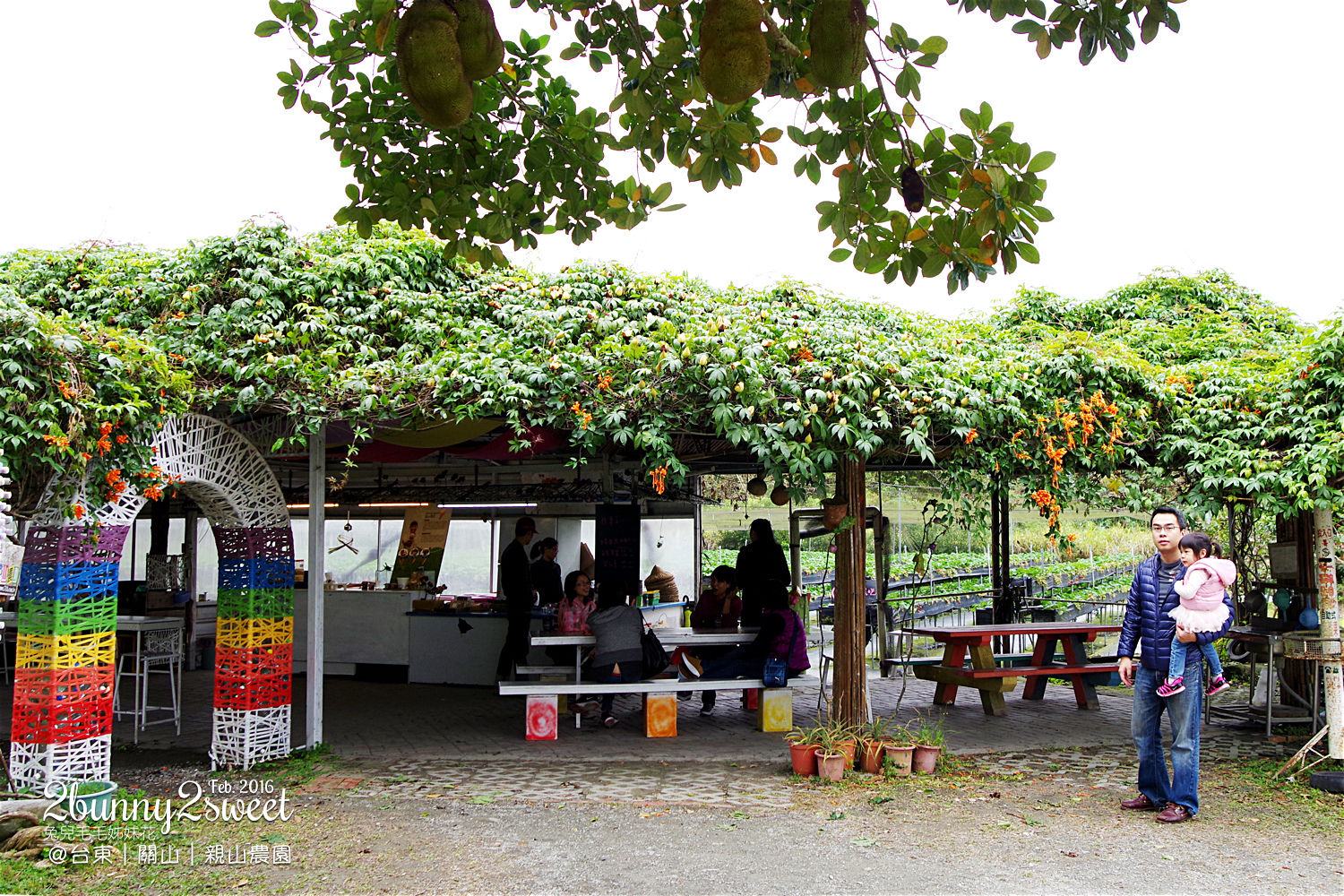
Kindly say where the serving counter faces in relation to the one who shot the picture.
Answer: facing the viewer

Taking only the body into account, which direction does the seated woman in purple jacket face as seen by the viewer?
to the viewer's left

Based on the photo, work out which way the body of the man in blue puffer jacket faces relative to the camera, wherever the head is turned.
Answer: toward the camera

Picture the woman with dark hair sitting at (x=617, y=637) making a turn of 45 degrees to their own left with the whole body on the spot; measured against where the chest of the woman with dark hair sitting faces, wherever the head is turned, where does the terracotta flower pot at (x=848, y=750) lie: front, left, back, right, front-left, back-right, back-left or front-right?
back

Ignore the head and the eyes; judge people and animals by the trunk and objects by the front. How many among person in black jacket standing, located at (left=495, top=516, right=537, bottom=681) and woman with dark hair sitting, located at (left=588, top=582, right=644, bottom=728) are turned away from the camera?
1

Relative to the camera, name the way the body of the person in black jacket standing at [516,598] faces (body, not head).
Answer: to the viewer's right

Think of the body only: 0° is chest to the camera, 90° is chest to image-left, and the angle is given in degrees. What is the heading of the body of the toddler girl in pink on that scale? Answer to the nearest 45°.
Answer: approximately 90°

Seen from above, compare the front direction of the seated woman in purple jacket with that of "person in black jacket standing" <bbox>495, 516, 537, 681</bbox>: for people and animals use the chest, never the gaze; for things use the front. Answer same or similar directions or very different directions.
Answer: very different directions

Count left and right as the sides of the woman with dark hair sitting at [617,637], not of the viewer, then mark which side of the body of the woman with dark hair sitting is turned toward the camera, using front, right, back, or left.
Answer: back

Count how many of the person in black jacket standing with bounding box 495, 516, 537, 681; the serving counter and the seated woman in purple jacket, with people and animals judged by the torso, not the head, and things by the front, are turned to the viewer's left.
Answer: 1

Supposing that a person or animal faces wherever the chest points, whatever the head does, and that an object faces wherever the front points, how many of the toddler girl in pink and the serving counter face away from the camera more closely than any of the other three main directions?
0

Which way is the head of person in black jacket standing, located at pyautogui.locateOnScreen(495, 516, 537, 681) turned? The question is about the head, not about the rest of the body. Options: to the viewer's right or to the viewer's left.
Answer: to the viewer's right

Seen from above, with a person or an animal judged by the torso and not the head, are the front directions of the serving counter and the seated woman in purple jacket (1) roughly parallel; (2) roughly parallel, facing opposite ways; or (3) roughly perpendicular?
roughly perpendicular

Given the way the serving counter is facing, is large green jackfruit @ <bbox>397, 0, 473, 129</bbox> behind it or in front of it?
in front

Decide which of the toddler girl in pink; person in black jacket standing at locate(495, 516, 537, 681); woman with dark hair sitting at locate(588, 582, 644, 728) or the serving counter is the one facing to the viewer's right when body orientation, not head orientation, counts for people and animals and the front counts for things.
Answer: the person in black jacket standing

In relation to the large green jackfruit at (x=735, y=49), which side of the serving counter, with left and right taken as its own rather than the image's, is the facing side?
front
